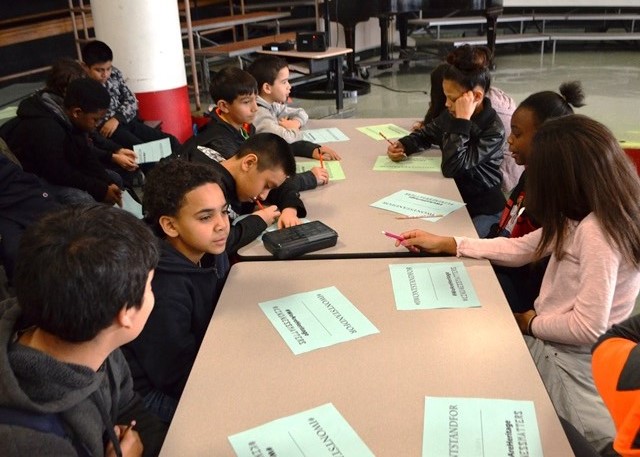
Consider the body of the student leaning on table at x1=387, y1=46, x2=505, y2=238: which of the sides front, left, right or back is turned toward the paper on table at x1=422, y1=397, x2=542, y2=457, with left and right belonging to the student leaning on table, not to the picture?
left

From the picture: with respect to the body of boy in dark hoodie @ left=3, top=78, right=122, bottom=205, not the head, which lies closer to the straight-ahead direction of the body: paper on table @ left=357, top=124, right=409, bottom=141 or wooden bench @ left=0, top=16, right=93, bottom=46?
the paper on table

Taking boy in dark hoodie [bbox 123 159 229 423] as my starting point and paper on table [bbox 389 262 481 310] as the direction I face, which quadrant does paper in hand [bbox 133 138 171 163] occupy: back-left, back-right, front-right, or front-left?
back-left

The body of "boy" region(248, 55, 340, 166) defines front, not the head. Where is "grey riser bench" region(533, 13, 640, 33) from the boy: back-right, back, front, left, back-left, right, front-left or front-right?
front-left

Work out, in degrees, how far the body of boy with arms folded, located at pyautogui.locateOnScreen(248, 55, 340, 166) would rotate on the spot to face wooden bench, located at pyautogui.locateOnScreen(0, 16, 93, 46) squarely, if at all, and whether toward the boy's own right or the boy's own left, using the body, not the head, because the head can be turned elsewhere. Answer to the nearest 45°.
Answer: approximately 135° to the boy's own left

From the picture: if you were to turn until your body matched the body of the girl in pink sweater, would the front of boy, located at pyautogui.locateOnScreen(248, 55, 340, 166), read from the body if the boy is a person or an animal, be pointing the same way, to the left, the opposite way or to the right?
the opposite way

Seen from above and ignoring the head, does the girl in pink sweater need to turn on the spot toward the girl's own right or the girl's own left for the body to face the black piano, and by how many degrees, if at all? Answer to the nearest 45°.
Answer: approximately 90° to the girl's own right

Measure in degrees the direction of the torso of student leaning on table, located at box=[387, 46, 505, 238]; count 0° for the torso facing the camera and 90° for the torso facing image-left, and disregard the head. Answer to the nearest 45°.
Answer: approximately 90°

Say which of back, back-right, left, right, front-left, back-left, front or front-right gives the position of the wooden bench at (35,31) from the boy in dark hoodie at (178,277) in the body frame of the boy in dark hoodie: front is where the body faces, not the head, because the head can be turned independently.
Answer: back-left

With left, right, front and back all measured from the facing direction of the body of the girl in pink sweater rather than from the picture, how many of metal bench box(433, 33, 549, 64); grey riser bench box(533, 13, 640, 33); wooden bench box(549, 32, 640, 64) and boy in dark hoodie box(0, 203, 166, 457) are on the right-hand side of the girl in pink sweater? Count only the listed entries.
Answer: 3

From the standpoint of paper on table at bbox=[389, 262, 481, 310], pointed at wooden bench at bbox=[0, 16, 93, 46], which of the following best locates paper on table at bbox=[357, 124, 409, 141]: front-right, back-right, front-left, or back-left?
front-right

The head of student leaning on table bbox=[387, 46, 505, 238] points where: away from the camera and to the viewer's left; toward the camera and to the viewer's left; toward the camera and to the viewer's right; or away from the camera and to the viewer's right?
toward the camera and to the viewer's left

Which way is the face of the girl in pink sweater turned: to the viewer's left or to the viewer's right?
to the viewer's left

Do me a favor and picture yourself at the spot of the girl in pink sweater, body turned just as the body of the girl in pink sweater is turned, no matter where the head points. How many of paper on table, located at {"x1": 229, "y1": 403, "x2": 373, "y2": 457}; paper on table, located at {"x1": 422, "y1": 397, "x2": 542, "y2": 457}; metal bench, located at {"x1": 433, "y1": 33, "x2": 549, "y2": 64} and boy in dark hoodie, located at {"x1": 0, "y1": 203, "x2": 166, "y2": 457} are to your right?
1

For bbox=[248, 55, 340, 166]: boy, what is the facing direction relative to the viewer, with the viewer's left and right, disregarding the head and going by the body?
facing to the right of the viewer

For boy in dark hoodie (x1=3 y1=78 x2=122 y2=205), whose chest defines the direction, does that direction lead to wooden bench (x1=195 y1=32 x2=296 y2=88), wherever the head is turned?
no

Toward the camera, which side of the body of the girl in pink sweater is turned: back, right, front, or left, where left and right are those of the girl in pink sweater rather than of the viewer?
left

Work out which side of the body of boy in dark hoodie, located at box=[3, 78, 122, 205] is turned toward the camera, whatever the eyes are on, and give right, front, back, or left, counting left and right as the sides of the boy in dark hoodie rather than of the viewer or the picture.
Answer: right

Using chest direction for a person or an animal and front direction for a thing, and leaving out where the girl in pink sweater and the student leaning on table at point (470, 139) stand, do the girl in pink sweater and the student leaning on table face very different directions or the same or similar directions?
same or similar directions
